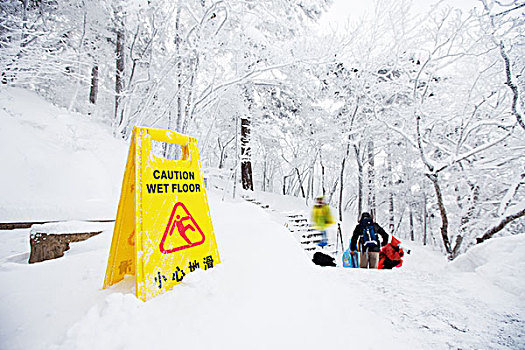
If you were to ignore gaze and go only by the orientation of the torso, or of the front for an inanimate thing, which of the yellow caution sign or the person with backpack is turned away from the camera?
the person with backpack

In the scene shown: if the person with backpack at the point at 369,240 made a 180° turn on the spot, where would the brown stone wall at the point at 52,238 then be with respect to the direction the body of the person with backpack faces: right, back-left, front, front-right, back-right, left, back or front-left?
front-right

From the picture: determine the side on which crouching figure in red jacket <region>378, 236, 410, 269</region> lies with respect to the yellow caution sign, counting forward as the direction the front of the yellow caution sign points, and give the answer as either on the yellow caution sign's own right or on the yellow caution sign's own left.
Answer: on the yellow caution sign's own left

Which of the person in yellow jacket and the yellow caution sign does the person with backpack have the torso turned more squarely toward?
the person in yellow jacket

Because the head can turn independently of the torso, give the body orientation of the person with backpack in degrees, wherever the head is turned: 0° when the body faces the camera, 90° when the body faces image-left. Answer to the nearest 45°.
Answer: approximately 180°

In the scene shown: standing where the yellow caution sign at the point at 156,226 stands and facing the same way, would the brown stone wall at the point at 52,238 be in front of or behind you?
behind

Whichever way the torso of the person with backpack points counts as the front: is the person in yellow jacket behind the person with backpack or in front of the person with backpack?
in front

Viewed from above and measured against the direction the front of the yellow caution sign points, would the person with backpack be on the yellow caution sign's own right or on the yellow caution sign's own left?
on the yellow caution sign's own left

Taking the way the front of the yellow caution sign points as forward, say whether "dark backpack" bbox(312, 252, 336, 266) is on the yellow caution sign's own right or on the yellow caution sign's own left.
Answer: on the yellow caution sign's own left

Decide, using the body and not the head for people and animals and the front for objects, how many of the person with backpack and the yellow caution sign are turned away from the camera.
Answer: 1
